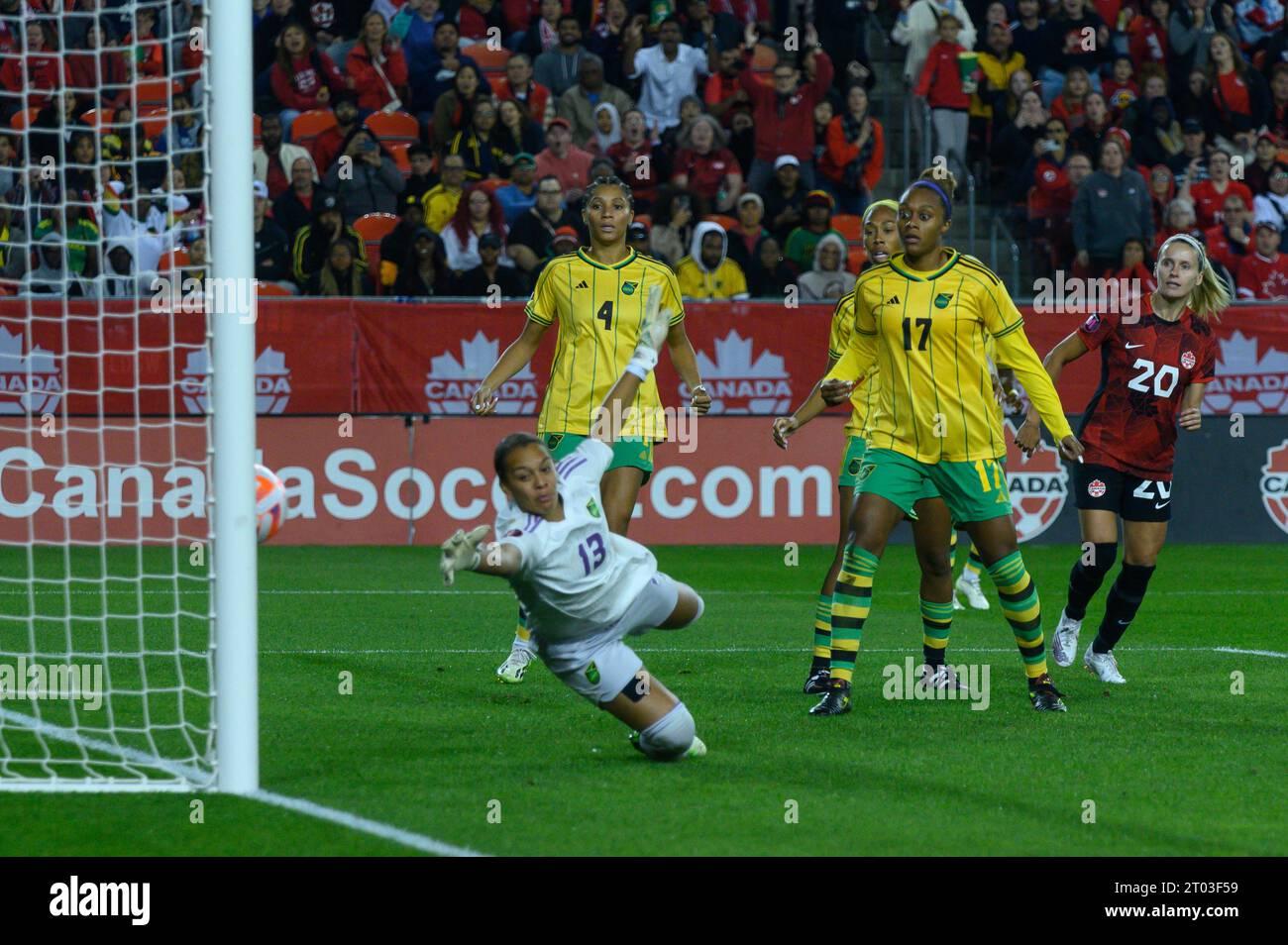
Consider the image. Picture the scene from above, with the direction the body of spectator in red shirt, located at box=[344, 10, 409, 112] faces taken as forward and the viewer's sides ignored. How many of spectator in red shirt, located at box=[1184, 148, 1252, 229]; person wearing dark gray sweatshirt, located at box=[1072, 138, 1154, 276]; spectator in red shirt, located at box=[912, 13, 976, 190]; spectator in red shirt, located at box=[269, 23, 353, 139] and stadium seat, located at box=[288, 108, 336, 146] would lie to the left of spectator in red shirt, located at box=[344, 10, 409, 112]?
3

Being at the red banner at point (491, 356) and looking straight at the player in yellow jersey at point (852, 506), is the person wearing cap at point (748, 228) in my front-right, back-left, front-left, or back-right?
back-left

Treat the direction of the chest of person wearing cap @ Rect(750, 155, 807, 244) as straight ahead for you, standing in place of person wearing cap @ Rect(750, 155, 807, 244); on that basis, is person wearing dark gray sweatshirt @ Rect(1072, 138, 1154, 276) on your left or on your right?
on your left

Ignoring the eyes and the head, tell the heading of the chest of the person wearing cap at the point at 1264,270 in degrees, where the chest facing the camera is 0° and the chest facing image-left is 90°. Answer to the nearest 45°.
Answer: approximately 0°

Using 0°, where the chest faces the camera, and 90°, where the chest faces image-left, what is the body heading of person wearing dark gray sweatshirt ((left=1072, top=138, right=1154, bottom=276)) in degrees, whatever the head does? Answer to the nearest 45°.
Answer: approximately 0°

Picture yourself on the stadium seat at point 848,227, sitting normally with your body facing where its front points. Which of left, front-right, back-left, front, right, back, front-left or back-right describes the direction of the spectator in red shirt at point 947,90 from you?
back-left

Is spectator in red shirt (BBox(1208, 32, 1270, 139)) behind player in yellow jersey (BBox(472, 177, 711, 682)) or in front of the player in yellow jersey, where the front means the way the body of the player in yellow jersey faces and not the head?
behind

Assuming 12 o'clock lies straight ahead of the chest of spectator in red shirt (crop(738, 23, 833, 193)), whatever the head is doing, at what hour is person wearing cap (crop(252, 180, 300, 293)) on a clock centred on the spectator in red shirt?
The person wearing cap is roughly at 2 o'clock from the spectator in red shirt.

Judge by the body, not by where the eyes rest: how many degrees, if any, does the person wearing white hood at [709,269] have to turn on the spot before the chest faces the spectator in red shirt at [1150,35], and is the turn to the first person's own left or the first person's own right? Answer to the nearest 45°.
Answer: approximately 135° to the first person's own left

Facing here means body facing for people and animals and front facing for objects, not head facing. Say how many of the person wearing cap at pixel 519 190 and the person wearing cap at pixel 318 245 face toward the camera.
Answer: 2

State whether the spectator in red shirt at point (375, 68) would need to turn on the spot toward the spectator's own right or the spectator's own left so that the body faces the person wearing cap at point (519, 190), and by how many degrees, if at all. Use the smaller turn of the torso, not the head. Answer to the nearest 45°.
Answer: approximately 45° to the spectator's own left
